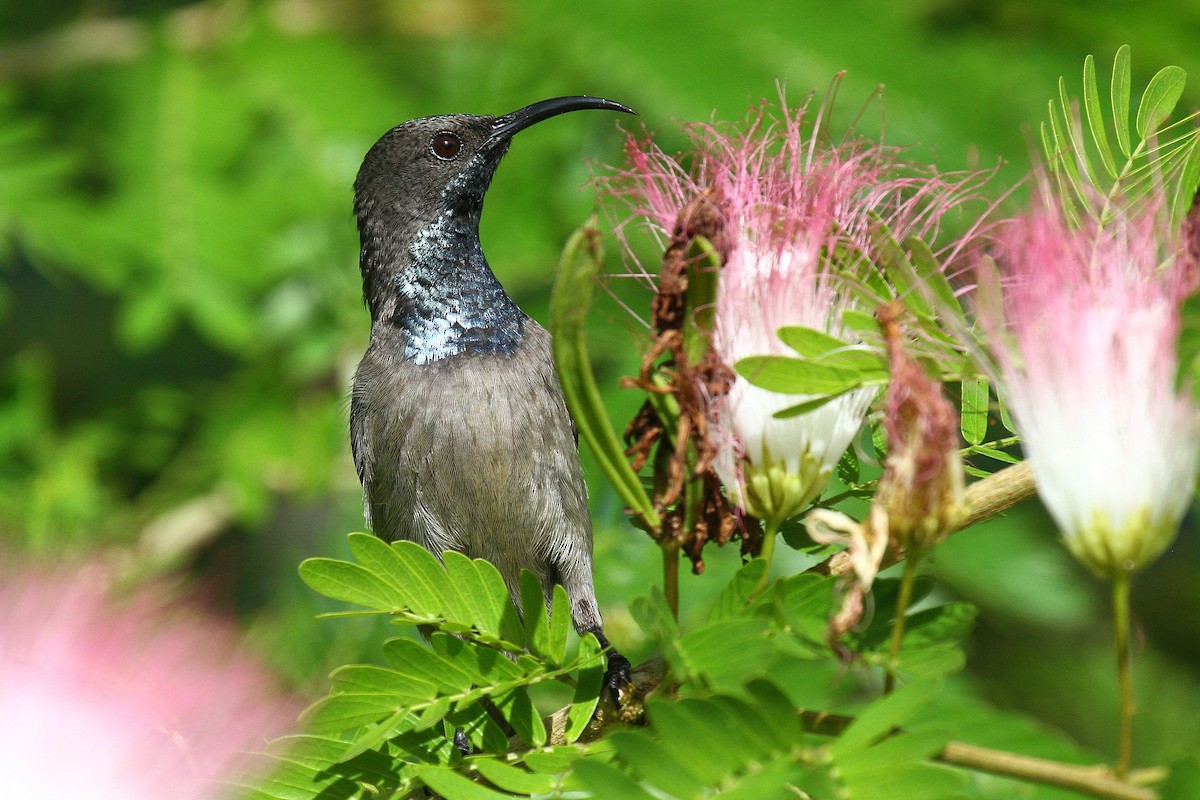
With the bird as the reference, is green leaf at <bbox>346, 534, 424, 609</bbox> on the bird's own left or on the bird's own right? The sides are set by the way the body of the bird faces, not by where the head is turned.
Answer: on the bird's own right

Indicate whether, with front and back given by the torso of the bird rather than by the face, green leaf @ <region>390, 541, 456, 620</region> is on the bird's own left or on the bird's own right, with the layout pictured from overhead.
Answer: on the bird's own right

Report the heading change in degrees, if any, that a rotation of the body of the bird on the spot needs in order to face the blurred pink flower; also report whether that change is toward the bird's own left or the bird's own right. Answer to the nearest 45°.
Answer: approximately 90° to the bird's own right

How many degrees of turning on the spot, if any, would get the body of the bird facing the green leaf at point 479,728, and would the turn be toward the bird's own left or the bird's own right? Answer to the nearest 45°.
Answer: approximately 45° to the bird's own right

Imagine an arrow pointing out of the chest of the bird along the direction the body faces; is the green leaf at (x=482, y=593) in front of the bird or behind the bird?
in front

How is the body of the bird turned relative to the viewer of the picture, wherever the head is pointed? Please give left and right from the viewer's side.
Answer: facing the viewer and to the right of the viewer

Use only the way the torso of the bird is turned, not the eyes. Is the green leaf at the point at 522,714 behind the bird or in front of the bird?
in front

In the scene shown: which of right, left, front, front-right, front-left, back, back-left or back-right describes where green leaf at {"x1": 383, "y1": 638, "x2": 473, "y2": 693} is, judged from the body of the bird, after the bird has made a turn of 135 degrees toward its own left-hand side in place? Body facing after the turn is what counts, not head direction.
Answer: back
